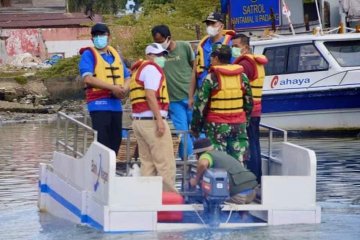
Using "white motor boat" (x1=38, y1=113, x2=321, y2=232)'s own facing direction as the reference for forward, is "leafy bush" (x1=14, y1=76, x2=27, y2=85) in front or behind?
in front

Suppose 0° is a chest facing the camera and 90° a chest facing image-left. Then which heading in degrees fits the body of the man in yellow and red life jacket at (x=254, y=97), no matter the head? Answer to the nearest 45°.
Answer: approximately 90°

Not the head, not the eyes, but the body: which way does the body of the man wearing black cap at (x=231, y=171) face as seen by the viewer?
to the viewer's left

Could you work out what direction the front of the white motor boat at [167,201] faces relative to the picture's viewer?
facing away from the viewer and to the left of the viewer

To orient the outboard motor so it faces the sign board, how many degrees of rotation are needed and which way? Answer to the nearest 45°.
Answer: approximately 45° to its right

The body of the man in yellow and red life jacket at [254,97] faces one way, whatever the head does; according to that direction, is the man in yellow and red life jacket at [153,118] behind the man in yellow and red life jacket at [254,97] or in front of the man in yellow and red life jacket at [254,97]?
in front

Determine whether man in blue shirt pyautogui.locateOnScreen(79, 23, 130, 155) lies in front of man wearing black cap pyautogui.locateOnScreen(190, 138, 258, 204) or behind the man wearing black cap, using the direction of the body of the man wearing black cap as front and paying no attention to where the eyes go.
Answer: in front

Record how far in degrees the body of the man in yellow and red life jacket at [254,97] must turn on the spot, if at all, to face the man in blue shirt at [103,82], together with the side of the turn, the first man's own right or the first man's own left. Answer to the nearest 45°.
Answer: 0° — they already face them
